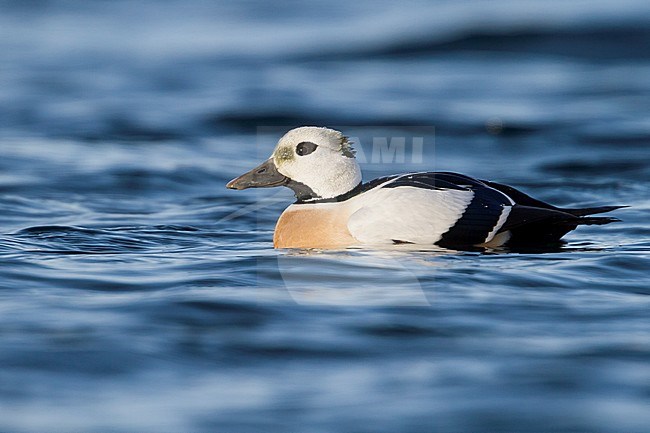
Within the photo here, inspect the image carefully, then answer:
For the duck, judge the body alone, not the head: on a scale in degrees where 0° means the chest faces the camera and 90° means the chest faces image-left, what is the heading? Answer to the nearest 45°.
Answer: approximately 90°
